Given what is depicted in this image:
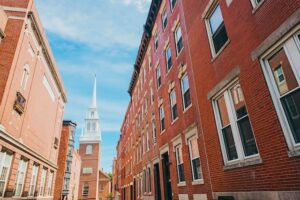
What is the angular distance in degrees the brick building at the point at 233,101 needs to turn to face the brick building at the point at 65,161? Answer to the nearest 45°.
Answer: approximately 90° to its right

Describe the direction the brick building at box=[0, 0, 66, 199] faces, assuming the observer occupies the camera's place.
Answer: facing the viewer and to the right of the viewer

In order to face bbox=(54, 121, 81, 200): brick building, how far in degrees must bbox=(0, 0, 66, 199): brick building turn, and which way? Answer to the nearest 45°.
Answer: approximately 135° to its left

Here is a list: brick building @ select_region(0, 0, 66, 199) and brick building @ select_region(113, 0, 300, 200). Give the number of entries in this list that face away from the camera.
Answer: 0

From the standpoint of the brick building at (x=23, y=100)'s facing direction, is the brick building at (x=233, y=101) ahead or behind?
ahead

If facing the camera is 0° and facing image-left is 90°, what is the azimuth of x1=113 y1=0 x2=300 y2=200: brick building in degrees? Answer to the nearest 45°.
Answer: approximately 45°
